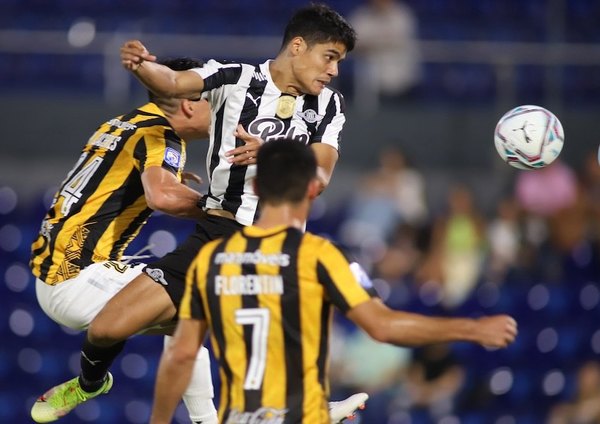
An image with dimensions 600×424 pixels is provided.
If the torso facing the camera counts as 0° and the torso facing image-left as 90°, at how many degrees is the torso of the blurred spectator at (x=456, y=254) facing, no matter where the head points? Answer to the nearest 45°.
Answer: approximately 0°

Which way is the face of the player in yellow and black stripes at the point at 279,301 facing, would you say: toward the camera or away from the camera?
away from the camera

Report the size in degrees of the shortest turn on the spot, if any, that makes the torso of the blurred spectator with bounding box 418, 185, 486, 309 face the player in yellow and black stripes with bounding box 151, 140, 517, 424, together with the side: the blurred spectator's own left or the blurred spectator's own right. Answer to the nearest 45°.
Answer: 0° — they already face them

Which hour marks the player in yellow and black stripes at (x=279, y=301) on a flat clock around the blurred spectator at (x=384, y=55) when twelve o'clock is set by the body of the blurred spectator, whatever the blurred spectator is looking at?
The player in yellow and black stripes is roughly at 12 o'clock from the blurred spectator.

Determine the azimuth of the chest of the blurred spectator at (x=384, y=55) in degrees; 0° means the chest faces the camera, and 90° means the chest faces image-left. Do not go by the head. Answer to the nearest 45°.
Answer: approximately 0°

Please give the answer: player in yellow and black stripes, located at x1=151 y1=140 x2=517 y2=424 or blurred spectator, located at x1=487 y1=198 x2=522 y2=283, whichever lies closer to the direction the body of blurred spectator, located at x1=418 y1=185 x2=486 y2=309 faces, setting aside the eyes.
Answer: the player in yellow and black stripes
